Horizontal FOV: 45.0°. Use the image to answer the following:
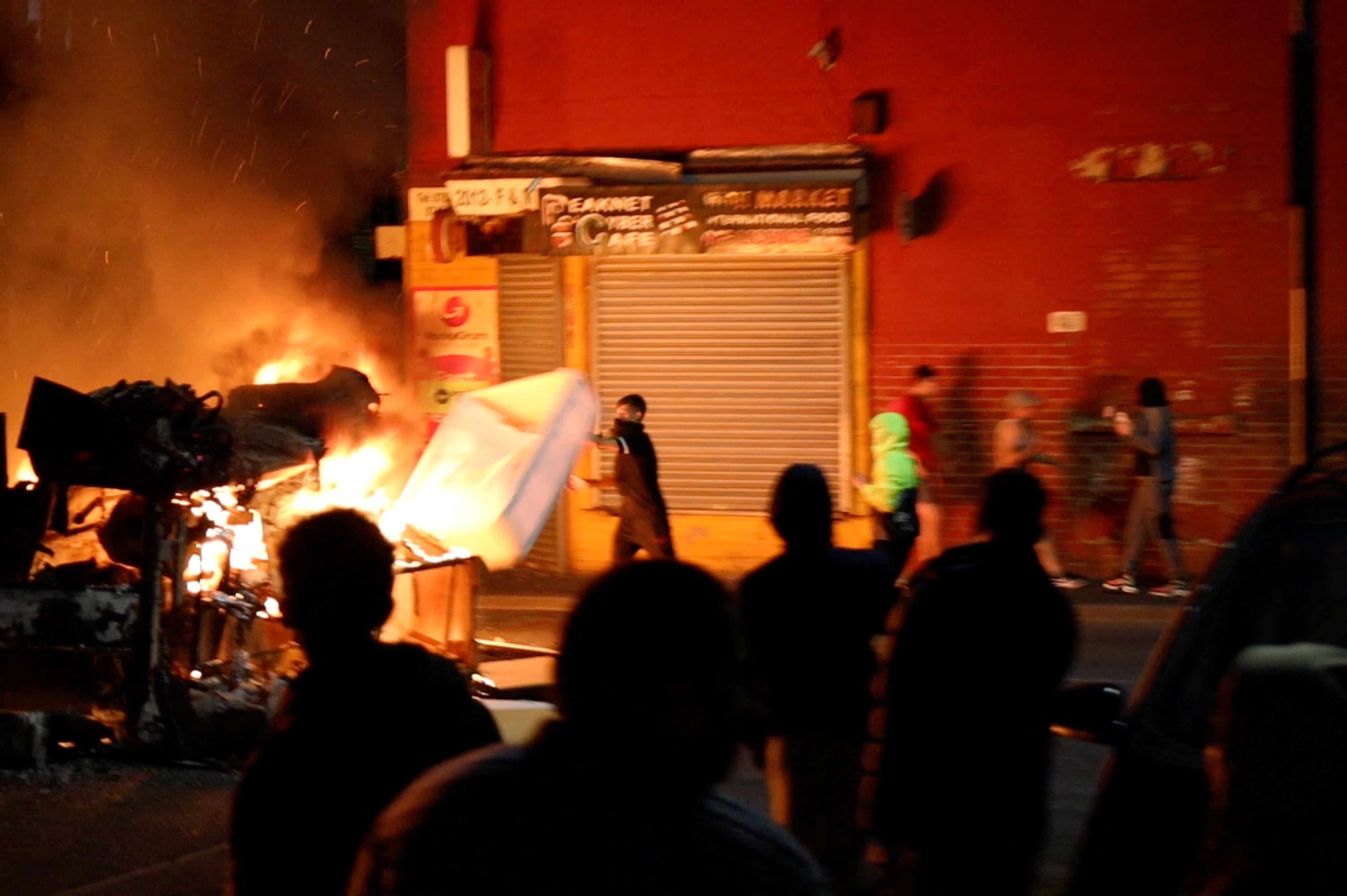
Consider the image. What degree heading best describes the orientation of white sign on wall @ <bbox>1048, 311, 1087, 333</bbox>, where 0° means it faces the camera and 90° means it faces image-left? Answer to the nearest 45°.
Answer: approximately 0°

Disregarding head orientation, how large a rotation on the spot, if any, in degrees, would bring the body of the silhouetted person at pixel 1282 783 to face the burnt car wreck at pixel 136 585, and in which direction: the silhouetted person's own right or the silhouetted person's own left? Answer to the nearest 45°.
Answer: approximately 45° to the silhouetted person's own left

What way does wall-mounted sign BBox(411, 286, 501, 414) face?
toward the camera

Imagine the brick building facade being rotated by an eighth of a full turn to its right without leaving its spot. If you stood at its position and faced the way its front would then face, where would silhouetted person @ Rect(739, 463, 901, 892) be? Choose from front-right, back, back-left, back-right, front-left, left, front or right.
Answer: front-left

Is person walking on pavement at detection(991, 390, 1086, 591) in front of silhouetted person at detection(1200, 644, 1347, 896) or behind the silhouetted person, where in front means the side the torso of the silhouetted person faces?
in front

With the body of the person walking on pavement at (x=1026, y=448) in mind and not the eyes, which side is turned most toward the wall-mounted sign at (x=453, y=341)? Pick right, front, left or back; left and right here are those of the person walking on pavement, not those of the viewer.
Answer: back

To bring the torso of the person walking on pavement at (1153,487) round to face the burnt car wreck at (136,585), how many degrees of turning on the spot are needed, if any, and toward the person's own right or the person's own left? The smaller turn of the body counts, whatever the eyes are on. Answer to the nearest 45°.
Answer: approximately 45° to the person's own left

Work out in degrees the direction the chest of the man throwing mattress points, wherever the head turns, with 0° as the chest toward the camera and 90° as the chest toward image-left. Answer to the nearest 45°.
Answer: approximately 90°

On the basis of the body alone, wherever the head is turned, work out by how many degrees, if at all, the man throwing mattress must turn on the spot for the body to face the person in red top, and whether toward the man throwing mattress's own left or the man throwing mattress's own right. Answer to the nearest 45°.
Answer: approximately 135° to the man throwing mattress's own right

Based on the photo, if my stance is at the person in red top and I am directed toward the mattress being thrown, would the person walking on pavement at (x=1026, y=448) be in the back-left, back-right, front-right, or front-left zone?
back-left

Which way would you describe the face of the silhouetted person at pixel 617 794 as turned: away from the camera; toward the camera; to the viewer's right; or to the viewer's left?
away from the camera

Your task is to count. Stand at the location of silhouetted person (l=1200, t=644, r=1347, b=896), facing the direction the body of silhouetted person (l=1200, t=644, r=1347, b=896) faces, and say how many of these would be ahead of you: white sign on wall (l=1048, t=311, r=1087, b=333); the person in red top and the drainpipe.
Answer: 3

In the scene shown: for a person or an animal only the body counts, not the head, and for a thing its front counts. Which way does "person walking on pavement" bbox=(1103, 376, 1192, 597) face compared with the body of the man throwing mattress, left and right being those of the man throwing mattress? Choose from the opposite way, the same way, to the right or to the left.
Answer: the same way

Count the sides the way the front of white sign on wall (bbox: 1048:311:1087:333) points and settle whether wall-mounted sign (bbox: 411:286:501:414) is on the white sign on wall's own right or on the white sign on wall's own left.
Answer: on the white sign on wall's own right

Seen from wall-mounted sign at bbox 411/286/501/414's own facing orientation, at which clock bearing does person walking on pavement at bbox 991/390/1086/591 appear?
The person walking on pavement is roughly at 10 o'clock from the wall-mounted sign.

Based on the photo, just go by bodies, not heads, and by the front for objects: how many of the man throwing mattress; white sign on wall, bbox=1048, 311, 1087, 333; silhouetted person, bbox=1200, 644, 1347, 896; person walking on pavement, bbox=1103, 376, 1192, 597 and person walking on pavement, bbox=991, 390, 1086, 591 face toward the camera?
1

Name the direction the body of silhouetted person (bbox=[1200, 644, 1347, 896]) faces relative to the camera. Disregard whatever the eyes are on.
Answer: away from the camera

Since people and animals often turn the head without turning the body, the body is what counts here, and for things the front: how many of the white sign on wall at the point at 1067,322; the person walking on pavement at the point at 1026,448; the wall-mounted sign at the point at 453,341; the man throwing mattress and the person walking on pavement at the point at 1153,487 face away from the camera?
0

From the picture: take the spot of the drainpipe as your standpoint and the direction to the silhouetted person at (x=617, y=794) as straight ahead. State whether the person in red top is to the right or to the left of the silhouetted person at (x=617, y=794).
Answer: right
